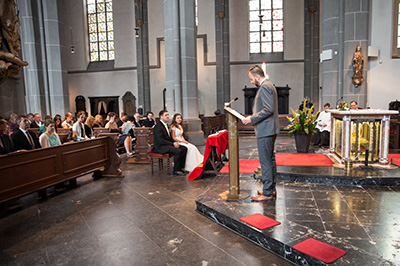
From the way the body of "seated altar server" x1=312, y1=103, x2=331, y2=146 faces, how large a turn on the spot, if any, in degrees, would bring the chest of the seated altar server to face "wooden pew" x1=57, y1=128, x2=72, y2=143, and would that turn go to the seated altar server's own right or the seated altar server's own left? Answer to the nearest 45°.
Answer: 0° — they already face it

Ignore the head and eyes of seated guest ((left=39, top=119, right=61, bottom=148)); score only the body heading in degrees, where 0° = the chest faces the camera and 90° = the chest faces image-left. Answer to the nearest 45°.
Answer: approximately 315°

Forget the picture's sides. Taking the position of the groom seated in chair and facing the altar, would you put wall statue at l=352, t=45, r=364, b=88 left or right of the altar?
left

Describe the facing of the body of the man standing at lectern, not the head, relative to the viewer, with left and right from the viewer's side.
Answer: facing to the left of the viewer

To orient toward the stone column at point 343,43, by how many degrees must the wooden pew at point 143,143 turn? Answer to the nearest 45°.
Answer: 0° — it already faces it

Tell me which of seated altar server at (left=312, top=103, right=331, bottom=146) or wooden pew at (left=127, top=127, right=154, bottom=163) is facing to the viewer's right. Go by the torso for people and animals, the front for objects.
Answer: the wooden pew

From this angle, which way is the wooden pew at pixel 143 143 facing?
to the viewer's right

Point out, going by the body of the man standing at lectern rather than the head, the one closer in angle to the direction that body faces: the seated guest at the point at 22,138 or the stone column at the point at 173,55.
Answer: the seated guest

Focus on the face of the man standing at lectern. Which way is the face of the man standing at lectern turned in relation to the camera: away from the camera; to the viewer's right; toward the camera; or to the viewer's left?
to the viewer's left

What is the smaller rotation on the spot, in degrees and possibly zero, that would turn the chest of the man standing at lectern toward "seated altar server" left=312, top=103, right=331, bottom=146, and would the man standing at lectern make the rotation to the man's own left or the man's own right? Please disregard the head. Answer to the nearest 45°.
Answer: approximately 90° to the man's own right

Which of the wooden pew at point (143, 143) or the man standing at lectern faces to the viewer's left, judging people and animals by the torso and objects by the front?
the man standing at lectern

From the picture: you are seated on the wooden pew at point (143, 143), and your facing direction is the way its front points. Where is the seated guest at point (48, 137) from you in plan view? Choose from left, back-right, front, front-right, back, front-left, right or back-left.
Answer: back-right
